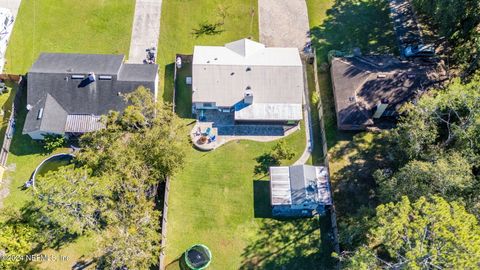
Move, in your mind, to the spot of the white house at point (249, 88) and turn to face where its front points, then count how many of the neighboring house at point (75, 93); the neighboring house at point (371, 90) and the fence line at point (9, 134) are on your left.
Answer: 2

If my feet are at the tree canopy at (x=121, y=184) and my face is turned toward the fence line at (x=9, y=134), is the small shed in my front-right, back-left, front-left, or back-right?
back-right

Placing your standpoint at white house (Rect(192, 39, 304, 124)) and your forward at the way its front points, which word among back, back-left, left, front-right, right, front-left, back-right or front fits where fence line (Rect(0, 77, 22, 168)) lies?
left

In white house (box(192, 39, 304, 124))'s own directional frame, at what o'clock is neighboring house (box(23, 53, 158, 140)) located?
The neighboring house is roughly at 9 o'clock from the white house.

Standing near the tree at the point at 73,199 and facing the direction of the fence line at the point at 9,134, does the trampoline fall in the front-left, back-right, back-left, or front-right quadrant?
back-right

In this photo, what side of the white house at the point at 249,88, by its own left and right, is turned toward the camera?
back

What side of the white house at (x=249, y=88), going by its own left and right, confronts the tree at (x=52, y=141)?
left

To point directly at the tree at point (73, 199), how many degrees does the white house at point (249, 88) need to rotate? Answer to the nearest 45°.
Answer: approximately 135° to its left

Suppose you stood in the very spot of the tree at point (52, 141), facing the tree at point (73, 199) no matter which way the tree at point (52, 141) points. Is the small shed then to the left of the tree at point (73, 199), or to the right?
left

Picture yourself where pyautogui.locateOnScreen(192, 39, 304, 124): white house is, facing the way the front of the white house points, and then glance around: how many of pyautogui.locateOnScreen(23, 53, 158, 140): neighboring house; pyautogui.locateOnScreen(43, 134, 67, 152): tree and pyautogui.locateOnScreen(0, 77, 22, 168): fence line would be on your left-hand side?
3

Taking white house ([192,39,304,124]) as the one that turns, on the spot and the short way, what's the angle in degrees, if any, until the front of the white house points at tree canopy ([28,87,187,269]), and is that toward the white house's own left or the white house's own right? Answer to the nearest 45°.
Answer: approximately 135° to the white house's own left
